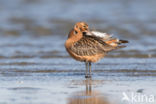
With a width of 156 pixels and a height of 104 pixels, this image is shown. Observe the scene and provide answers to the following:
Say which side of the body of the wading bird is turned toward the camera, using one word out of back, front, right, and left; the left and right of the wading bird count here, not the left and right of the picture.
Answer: left

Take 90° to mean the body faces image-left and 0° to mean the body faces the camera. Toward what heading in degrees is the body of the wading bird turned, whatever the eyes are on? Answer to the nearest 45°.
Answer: approximately 90°
